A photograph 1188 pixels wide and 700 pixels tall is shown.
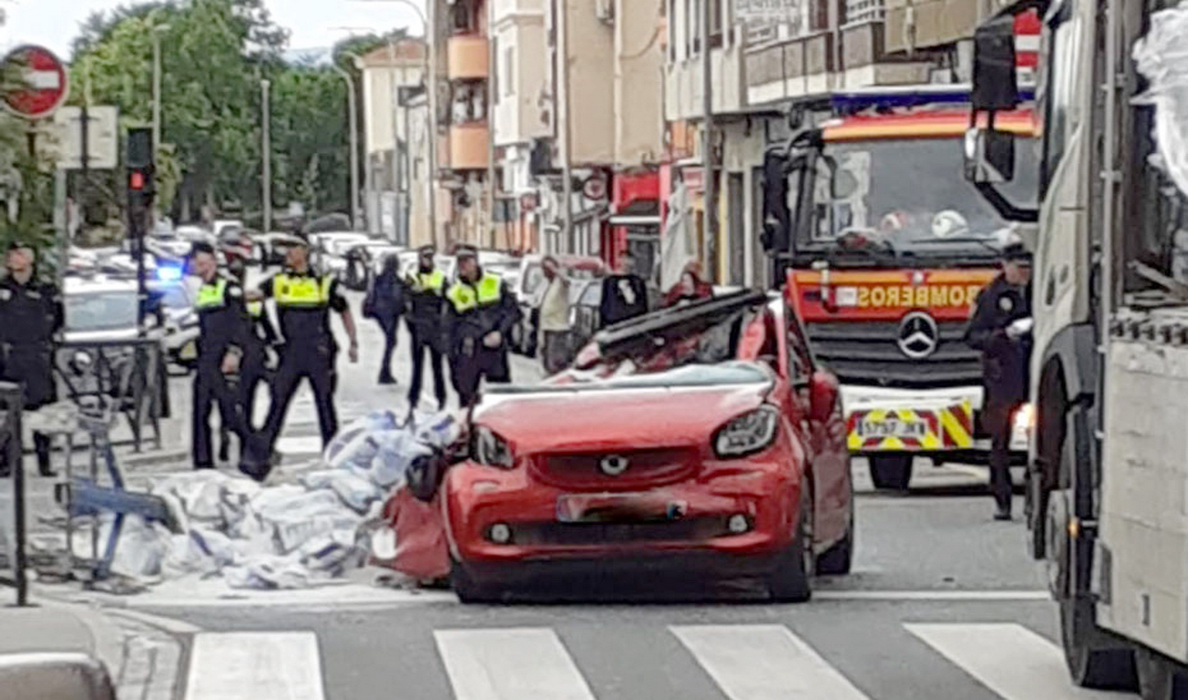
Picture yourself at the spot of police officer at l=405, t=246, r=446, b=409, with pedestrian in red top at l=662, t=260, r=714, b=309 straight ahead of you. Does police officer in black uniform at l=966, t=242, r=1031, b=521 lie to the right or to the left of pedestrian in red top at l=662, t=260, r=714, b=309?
right

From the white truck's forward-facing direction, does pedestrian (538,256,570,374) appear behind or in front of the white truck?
in front

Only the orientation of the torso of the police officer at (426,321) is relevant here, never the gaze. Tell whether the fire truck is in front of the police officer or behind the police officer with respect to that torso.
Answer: in front

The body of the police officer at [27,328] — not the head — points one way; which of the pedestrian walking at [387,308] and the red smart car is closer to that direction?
the red smart car

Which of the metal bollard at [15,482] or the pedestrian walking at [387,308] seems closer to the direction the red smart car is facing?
the metal bollard

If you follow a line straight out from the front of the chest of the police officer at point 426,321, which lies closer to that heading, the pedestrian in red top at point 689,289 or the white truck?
the white truck

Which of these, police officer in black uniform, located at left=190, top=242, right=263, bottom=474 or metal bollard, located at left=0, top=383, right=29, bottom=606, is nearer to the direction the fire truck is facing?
the metal bollard

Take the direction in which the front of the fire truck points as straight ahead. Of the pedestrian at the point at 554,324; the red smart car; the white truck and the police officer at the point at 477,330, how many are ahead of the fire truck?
2
